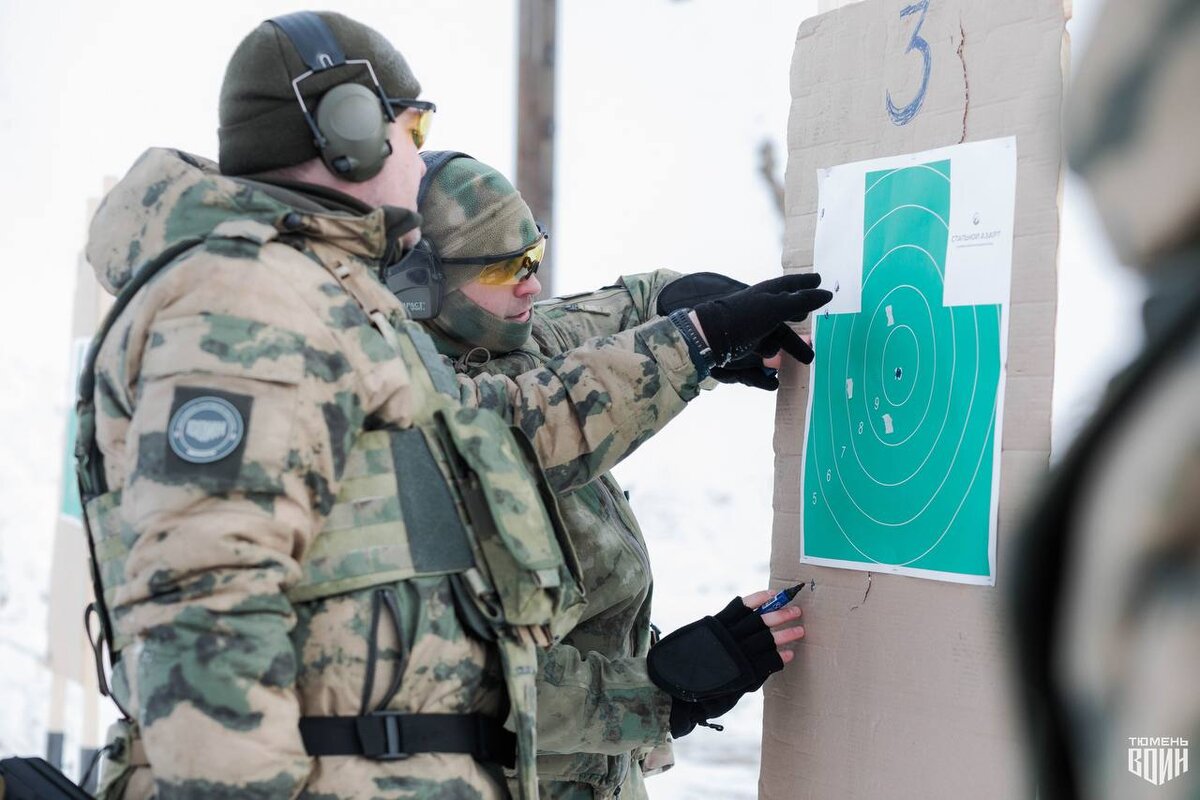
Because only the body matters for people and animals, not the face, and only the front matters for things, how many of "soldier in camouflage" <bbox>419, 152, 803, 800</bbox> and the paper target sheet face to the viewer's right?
1

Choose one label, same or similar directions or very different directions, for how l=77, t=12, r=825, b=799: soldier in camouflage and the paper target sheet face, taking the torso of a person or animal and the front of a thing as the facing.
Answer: very different directions

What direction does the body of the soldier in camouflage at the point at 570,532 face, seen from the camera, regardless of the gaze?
to the viewer's right

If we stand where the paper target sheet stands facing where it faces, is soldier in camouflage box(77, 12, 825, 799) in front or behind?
in front

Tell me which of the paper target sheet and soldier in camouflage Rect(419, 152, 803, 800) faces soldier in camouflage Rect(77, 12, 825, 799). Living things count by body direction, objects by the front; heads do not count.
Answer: the paper target sheet

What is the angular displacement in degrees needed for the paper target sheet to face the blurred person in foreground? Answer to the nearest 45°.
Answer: approximately 45° to its left

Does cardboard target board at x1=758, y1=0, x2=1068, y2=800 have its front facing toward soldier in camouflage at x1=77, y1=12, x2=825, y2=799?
yes

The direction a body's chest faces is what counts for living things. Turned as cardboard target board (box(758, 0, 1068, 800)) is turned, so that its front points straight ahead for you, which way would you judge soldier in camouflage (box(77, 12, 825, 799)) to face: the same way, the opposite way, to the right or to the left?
the opposite way

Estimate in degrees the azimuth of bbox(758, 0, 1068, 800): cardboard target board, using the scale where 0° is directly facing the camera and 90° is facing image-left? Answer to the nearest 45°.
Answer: approximately 45°

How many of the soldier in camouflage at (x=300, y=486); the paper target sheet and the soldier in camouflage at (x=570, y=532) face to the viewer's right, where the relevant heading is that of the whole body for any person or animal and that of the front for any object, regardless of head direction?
2

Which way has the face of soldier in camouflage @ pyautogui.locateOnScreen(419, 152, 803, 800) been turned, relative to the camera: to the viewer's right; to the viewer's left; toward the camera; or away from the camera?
to the viewer's right

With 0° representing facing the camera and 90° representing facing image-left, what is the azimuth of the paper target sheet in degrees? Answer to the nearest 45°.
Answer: approximately 45°

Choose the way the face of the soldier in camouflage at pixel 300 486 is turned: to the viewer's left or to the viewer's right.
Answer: to the viewer's right
